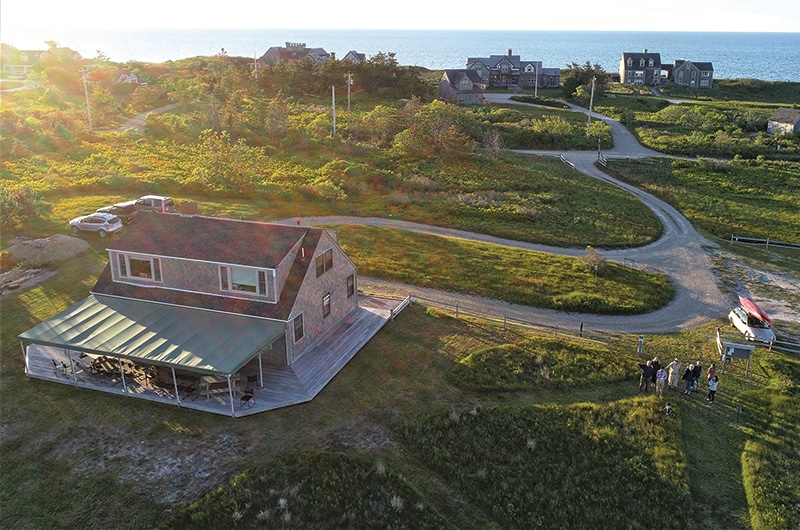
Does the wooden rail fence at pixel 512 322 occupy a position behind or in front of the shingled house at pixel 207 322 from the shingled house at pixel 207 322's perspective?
behind

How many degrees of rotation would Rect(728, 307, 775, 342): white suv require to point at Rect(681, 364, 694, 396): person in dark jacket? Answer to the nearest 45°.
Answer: approximately 45° to its right

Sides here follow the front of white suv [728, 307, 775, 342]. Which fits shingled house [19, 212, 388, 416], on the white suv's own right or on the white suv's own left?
on the white suv's own right

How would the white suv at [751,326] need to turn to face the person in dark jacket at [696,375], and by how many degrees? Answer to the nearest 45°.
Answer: approximately 45° to its right

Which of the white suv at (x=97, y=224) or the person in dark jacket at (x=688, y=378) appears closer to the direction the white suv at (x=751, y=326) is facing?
the person in dark jacket

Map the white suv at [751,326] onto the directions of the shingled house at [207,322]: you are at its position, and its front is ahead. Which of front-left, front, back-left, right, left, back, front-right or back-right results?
back-left

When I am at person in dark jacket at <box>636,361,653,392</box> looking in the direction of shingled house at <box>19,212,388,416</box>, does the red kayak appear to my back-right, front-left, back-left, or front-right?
back-right

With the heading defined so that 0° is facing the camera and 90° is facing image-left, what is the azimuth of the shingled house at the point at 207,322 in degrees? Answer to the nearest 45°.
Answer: approximately 45°

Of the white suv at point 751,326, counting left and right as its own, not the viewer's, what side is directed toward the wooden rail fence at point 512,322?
right
